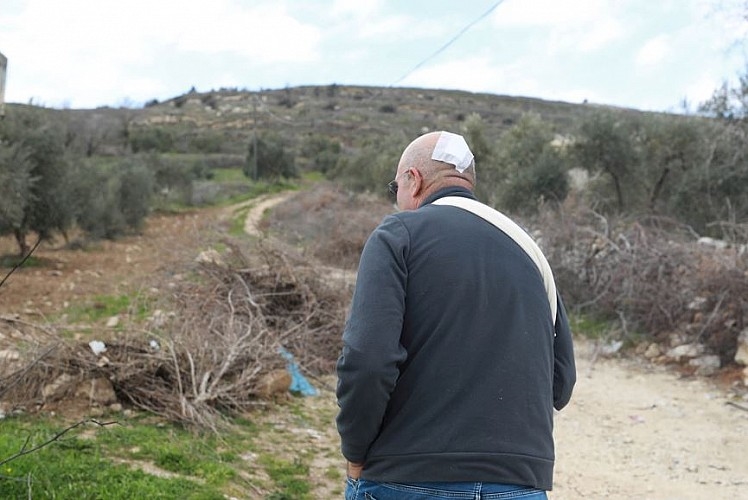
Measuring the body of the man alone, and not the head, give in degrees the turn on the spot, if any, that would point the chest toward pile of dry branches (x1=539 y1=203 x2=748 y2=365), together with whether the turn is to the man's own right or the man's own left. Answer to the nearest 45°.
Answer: approximately 45° to the man's own right

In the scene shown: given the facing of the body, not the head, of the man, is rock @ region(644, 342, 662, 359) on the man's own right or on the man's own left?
on the man's own right

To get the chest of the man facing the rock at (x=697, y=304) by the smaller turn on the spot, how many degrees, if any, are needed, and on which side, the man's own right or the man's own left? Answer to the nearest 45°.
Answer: approximately 45° to the man's own right

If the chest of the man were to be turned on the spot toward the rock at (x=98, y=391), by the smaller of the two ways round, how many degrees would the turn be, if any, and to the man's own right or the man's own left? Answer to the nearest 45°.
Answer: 0° — they already face it

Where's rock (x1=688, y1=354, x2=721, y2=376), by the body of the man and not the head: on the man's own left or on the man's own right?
on the man's own right

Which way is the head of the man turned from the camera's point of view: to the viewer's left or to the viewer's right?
to the viewer's left

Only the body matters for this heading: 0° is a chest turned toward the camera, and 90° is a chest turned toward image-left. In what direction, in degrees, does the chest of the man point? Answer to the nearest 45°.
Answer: approximately 135°

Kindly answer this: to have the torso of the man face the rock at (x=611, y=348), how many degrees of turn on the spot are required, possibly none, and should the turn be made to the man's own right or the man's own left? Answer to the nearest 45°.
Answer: approximately 45° to the man's own right

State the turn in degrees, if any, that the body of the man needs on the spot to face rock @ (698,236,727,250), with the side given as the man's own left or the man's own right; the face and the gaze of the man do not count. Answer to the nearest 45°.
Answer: approximately 45° to the man's own right
